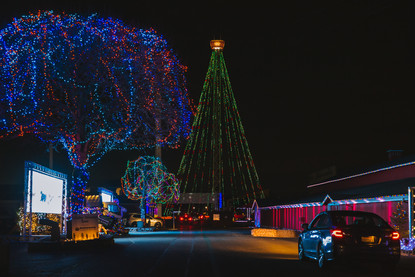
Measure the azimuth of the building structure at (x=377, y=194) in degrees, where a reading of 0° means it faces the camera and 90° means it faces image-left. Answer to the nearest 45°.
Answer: approximately 45°

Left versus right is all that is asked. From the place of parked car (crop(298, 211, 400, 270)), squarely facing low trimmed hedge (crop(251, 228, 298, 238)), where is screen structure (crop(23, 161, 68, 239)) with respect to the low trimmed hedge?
left

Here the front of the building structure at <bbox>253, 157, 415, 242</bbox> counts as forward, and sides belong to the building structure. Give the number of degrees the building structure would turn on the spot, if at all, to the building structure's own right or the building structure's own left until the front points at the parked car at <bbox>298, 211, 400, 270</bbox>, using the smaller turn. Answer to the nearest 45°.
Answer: approximately 45° to the building structure's own left

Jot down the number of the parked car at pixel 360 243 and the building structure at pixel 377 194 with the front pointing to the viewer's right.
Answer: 0

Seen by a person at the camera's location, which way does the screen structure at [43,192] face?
facing the viewer and to the right of the viewer

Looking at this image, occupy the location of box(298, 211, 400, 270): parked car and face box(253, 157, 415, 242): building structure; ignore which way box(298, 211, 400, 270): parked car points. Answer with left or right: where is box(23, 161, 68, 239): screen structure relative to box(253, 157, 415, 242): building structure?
left

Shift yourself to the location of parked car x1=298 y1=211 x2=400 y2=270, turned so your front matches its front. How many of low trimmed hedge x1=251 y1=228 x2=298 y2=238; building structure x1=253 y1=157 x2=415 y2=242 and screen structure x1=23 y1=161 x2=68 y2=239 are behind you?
0

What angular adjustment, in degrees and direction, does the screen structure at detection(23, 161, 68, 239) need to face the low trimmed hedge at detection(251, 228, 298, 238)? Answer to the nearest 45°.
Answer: approximately 90° to its left

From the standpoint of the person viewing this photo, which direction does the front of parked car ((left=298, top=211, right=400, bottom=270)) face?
facing away from the viewer and to the left of the viewer

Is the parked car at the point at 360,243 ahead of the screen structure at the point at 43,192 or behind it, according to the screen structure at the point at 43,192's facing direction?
ahead

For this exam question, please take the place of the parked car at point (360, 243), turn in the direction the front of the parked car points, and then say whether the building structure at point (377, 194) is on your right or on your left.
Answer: on your right
